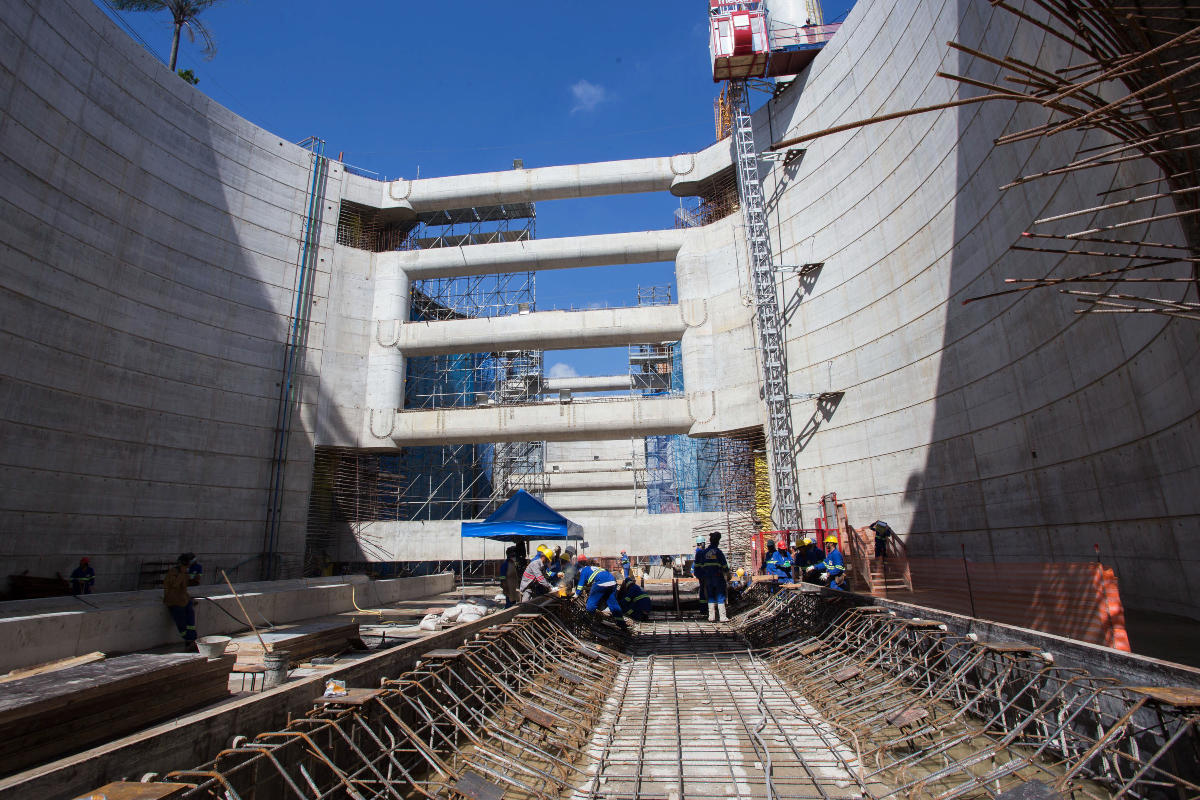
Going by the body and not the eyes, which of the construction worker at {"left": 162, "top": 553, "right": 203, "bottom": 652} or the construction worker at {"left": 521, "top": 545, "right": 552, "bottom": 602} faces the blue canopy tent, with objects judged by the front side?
the construction worker at {"left": 162, "top": 553, "right": 203, "bottom": 652}

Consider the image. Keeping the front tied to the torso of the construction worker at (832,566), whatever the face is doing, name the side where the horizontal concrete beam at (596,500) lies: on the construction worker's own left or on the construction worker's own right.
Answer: on the construction worker's own right

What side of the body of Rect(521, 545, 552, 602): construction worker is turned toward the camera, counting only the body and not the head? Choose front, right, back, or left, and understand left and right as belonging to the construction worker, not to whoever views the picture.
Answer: right

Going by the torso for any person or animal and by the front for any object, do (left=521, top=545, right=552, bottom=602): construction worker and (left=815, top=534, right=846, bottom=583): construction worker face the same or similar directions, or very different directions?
very different directions

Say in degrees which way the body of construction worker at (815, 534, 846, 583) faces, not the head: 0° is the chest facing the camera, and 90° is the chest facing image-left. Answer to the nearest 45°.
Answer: approximately 90°

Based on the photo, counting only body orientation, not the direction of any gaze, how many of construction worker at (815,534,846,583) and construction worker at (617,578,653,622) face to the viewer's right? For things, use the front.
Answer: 0

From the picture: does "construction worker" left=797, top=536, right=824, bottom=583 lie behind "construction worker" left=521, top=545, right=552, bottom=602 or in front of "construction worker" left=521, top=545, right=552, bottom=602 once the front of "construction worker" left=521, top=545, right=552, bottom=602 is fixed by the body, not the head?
in front

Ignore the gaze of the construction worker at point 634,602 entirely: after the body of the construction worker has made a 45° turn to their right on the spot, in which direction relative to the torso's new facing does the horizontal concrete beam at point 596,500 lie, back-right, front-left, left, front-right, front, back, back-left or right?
front-right

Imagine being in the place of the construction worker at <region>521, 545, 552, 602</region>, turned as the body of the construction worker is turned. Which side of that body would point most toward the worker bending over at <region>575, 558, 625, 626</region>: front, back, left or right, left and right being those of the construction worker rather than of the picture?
front

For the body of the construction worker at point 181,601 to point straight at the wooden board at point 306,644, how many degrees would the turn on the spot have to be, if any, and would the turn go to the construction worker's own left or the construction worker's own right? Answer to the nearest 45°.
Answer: approximately 45° to the construction worker's own right

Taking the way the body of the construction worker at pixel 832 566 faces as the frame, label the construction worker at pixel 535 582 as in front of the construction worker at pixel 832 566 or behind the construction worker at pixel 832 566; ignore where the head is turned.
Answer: in front

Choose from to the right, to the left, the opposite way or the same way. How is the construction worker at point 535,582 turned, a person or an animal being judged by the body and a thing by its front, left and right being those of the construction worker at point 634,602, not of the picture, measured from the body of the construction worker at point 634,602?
the opposite way

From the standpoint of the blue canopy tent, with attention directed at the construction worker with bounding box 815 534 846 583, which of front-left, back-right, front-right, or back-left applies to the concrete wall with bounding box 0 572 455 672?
back-right
